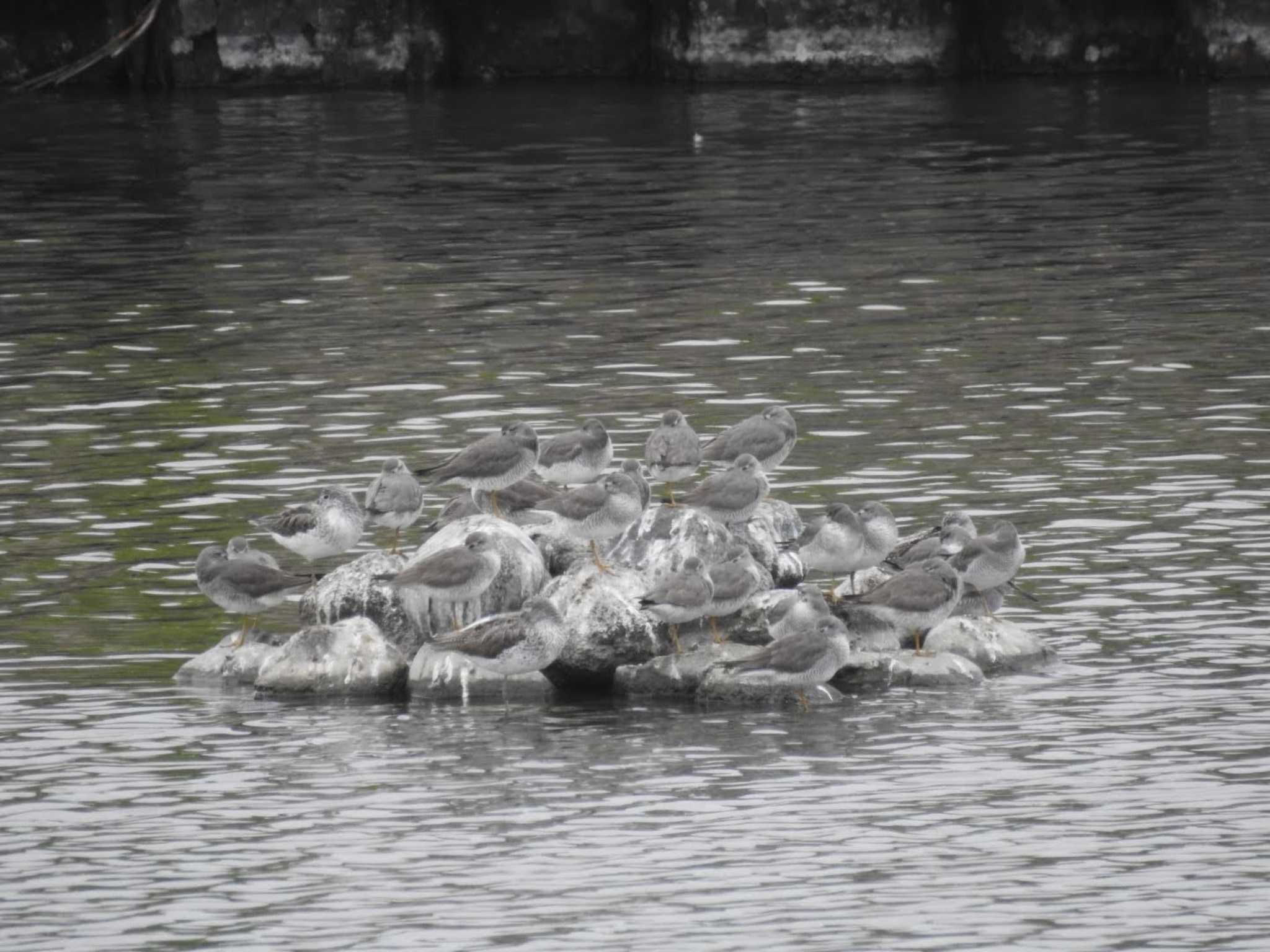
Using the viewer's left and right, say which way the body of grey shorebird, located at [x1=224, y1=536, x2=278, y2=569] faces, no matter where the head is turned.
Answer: facing to the left of the viewer

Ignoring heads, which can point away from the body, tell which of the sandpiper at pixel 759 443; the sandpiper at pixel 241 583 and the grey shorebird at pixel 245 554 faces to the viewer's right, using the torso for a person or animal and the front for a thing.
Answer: the sandpiper at pixel 759 443

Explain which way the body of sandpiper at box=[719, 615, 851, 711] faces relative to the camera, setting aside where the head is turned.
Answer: to the viewer's right

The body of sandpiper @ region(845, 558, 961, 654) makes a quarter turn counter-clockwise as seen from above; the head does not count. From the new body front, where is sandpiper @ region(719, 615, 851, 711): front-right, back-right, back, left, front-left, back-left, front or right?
back-left

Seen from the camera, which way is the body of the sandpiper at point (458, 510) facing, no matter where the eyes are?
to the viewer's right

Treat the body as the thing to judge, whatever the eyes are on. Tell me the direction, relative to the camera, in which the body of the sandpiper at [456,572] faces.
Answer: to the viewer's right

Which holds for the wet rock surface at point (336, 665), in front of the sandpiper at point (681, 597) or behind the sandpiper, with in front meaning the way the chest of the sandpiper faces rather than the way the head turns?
behind

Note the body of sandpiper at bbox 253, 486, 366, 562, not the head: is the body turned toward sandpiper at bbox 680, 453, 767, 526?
yes

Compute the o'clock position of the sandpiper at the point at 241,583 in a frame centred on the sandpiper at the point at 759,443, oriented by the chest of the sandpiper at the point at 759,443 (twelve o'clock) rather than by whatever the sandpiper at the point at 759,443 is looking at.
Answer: the sandpiper at the point at 241,583 is roughly at 5 o'clock from the sandpiper at the point at 759,443.

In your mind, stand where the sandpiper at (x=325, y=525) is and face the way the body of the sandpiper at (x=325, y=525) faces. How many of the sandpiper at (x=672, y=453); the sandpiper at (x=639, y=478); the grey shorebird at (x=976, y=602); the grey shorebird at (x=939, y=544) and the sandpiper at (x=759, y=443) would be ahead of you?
5

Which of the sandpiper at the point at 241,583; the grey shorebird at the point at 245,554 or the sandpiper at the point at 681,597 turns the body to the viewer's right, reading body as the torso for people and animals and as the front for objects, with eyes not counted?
the sandpiper at the point at 681,597

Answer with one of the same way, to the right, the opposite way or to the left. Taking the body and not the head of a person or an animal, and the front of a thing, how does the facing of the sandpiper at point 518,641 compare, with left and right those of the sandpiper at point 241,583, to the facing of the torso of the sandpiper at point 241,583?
the opposite way

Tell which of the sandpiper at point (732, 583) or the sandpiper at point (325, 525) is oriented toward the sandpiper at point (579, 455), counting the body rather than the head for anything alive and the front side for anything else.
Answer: the sandpiper at point (325, 525)

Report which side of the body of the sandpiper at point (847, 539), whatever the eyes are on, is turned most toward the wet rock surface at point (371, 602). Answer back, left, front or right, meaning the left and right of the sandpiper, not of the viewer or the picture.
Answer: back

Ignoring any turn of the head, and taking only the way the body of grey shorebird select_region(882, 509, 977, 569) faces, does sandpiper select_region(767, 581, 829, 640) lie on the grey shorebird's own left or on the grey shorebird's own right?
on the grey shorebird's own right

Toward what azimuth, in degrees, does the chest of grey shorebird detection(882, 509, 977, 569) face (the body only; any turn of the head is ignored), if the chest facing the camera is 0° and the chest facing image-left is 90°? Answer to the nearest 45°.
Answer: approximately 270°

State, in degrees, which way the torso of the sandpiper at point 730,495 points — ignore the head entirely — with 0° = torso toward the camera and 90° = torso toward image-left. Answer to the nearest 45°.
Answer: approximately 270°

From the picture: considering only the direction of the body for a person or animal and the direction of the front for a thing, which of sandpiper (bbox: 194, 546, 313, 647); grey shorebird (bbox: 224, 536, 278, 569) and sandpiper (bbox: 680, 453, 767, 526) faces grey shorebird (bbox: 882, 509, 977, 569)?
sandpiper (bbox: 680, 453, 767, 526)

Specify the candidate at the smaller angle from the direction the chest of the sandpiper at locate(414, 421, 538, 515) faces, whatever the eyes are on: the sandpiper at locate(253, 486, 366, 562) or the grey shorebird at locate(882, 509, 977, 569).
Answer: the grey shorebird
